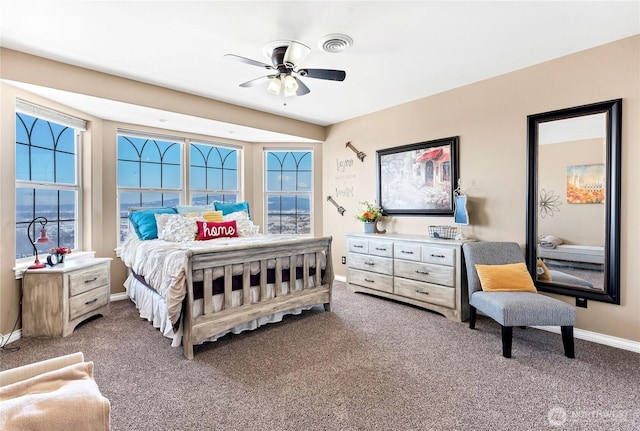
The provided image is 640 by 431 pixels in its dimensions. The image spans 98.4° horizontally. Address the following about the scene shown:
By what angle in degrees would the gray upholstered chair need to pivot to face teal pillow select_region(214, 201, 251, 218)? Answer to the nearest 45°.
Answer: approximately 135° to its right

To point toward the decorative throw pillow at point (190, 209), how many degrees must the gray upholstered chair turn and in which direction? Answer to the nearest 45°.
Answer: approximately 135° to its right

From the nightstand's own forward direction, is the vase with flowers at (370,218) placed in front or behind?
in front

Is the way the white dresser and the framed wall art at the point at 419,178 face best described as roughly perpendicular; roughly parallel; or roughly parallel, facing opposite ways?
roughly parallel

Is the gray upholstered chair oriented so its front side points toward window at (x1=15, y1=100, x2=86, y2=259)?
no

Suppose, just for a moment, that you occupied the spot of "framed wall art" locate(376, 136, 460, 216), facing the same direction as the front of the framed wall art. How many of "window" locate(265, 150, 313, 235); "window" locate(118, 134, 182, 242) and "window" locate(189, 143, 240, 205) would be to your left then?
0

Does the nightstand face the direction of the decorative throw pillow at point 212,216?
no

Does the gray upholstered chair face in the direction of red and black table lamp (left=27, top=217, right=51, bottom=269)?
no

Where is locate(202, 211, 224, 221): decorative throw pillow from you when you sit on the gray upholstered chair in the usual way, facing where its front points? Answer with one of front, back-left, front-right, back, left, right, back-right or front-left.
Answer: back-right

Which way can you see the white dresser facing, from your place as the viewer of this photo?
facing the viewer and to the left of the viewer

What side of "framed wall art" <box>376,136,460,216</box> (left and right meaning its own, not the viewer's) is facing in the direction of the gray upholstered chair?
left

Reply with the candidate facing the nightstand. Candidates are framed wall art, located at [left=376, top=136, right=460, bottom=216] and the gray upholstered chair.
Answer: the framed wall art

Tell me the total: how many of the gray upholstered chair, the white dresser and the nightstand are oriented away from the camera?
0

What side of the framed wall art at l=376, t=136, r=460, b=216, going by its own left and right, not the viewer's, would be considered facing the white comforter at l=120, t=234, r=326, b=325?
front

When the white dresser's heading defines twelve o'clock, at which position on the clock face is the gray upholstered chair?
The gray upholstered chair is roughly at 9 o'clock from the white dresser.

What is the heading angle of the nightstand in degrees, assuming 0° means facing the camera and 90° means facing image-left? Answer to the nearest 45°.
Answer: approximately 315°

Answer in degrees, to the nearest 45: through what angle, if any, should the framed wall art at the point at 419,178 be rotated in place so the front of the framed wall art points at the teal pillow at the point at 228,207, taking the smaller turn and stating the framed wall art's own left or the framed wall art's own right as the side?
approximately 45° to the framed wall art's own right
